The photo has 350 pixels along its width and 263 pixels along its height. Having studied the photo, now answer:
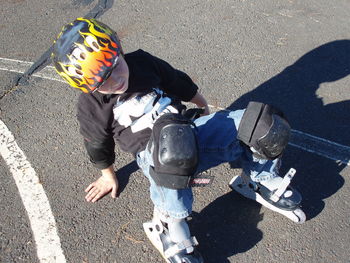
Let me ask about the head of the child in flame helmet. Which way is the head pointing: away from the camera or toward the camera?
toward the camera

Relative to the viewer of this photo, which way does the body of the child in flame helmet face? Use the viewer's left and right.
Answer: facing the viewer and to the right of the viewer
